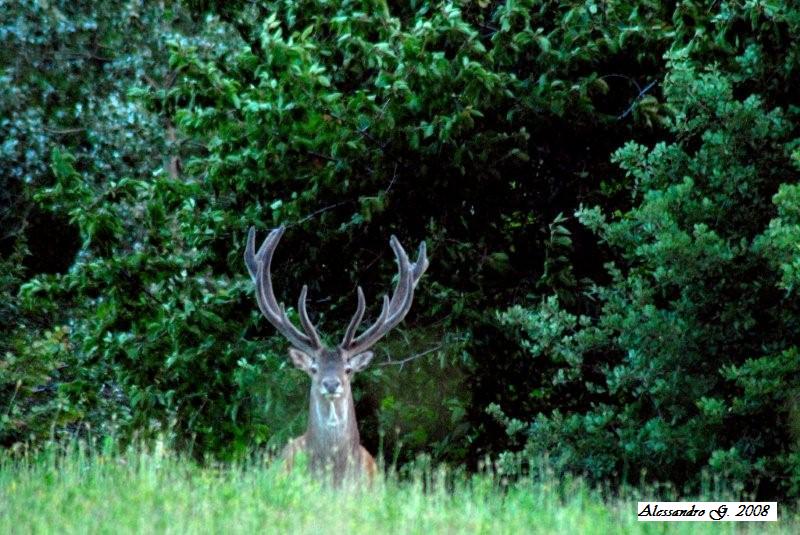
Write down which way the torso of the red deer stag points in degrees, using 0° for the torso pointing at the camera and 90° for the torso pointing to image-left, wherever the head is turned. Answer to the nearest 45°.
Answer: approximately 0°
